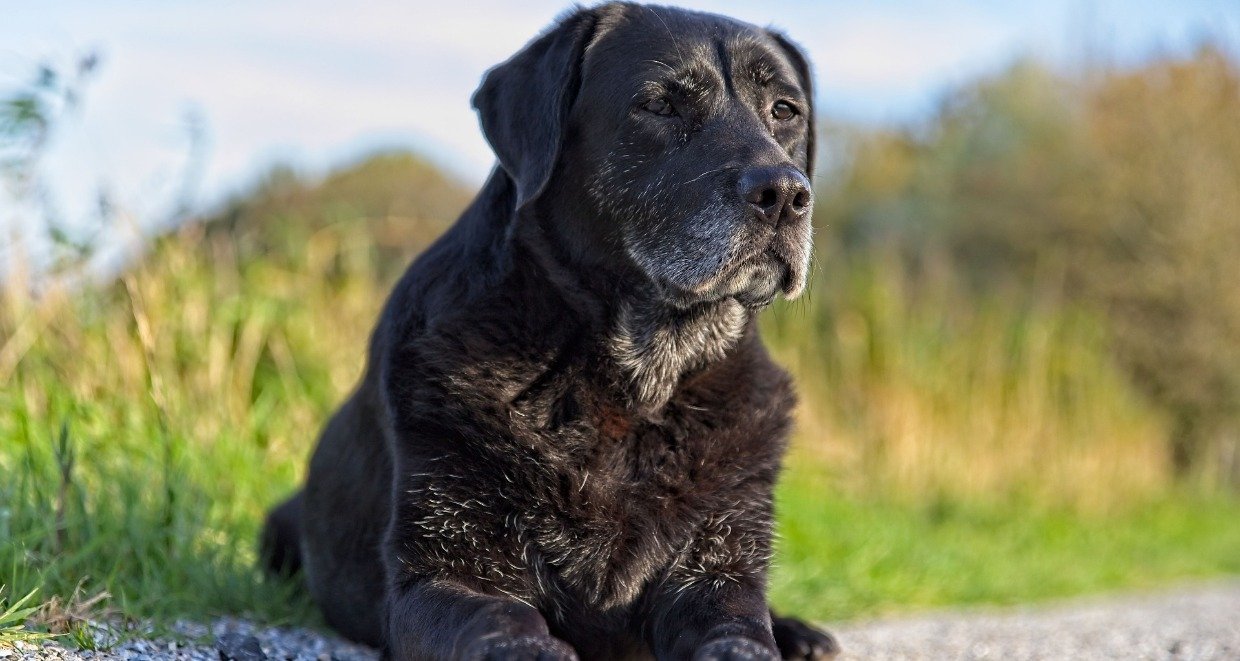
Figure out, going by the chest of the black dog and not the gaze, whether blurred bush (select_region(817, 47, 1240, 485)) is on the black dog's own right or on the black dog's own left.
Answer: on the black dog's own left

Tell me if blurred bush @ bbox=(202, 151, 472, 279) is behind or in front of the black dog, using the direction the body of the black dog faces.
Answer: behind
